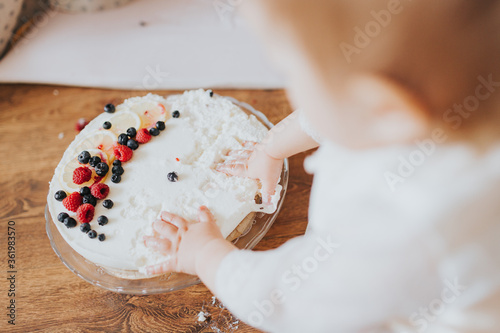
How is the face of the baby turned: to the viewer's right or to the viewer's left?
to the viewer's left

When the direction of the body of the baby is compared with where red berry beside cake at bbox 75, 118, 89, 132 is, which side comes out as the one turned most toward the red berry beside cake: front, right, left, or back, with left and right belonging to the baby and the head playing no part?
front

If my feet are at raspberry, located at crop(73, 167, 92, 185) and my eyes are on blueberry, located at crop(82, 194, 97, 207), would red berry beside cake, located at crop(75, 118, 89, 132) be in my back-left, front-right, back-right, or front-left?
back-left

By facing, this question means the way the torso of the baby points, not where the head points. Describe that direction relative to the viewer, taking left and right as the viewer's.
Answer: facing away from the viewer and to the left of the viewer
